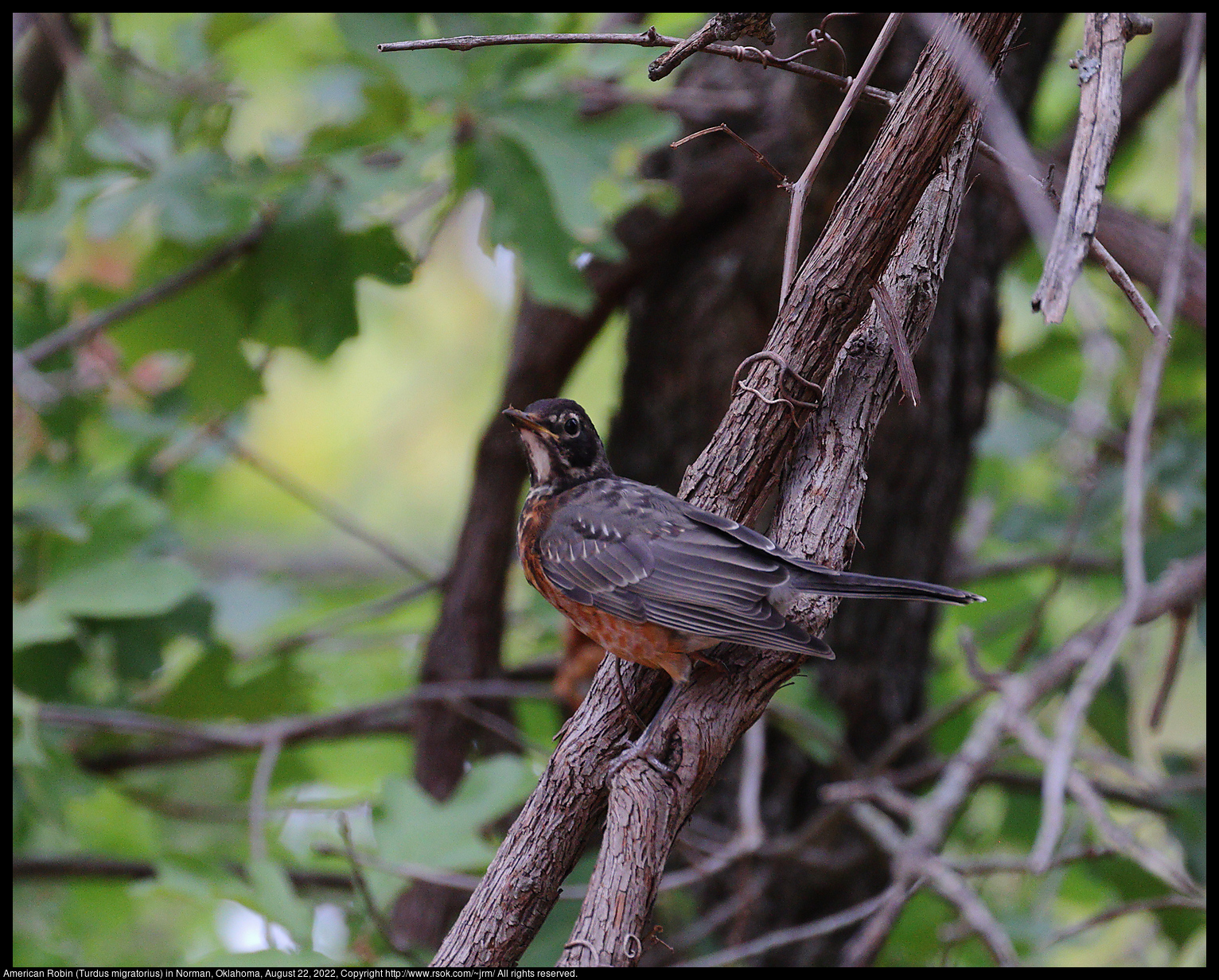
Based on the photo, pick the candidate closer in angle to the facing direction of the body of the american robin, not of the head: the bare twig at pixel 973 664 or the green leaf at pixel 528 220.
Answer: the green leaf

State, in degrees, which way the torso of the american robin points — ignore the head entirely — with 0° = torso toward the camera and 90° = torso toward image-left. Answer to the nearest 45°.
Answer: approximately 90°

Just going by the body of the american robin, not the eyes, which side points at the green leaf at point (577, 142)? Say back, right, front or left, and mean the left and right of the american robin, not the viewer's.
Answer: right

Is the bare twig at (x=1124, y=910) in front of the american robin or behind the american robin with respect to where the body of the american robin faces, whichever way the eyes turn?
behind
